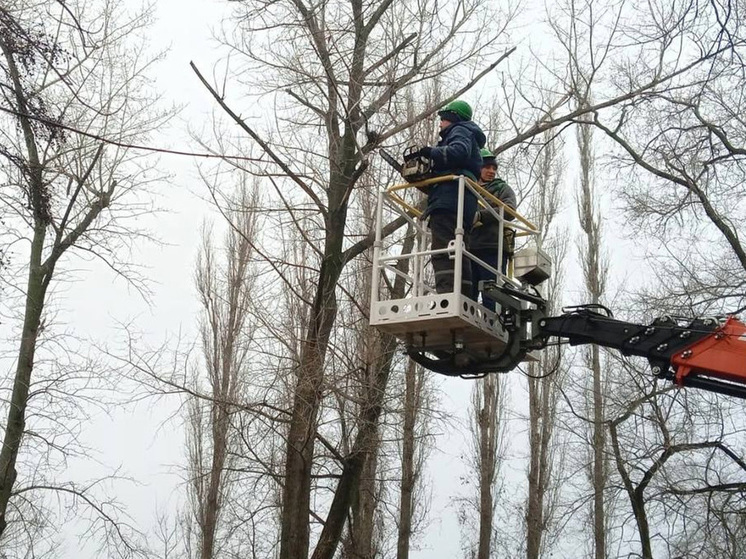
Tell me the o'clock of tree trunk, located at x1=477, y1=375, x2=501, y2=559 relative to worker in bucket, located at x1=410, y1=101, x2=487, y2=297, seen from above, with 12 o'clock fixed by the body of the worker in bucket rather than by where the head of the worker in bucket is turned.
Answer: The tree trunk is roughly at 3 o'clock from the worker in bucket.

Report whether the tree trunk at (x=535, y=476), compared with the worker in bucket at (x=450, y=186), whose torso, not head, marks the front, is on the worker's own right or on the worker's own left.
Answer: on the worker's own right

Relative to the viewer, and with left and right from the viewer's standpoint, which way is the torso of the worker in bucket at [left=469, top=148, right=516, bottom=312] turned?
facing the viewer and to the left of the viewer

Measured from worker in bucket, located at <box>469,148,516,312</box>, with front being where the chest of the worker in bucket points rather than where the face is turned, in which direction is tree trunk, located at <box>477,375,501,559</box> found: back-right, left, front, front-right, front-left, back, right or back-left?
back-right

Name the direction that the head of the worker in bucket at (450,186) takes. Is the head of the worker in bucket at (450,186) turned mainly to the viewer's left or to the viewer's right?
to the viewer's left

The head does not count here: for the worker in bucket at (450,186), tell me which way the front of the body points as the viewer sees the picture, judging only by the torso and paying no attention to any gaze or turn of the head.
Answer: to the viewer's left

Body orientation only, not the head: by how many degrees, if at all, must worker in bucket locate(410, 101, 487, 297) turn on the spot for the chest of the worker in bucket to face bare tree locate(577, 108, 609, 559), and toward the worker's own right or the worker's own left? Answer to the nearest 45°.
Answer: approximately 90° to the worker's own right

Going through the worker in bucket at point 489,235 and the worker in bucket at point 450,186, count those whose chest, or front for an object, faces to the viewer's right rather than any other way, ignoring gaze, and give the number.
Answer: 0

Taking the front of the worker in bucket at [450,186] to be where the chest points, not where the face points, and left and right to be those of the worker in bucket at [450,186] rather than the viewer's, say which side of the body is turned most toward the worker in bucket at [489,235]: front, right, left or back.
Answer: right

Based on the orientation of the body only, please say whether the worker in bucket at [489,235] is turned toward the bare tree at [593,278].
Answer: no

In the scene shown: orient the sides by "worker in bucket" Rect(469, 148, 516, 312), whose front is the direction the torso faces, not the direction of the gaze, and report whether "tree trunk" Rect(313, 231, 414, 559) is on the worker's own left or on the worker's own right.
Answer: on the worker's own right

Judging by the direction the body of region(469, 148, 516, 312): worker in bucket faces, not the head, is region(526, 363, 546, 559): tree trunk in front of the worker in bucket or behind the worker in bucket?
behind

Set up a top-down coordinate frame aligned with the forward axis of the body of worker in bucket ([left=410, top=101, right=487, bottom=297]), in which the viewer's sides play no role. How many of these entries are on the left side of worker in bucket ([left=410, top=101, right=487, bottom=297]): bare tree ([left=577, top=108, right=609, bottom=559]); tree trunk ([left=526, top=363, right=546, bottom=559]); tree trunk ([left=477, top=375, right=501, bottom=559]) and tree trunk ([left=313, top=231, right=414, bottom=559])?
0
